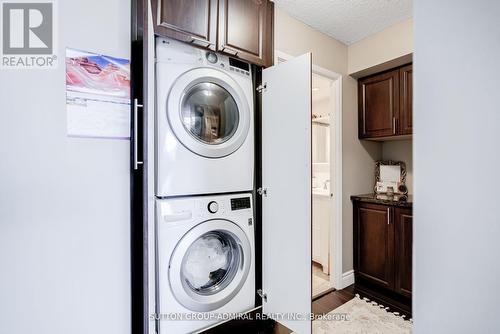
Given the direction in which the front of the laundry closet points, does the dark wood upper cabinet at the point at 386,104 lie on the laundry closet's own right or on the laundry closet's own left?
on the laundry closet's own left

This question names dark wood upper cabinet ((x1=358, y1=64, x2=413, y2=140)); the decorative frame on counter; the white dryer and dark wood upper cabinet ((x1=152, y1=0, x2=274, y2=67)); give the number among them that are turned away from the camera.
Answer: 0

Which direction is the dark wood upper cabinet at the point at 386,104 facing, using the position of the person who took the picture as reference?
facing the viewer and to the left of the viewer

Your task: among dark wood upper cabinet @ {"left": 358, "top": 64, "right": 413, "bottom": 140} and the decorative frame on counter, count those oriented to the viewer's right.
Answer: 0

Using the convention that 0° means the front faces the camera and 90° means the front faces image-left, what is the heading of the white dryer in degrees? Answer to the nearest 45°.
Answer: approximately 315°

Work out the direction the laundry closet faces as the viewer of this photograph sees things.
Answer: facing the viewer and to the right of the viewer

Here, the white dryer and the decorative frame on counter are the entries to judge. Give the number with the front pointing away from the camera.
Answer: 0

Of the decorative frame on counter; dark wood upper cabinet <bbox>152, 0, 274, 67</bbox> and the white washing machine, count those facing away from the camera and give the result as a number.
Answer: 0

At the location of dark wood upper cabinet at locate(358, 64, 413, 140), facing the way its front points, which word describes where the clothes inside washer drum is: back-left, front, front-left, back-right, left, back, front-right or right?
front

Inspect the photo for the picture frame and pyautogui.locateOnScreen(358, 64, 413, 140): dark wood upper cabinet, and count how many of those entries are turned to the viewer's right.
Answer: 0

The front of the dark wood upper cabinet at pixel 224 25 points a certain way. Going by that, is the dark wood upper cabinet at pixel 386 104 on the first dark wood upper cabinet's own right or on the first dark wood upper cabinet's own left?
on the first dark wood upper cabinet's own left

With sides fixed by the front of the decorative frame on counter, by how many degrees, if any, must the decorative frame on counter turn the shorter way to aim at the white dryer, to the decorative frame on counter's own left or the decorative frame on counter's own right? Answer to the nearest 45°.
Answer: approximately 45° to the decorative frame on counter's own right

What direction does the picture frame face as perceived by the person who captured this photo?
facing the viewer
